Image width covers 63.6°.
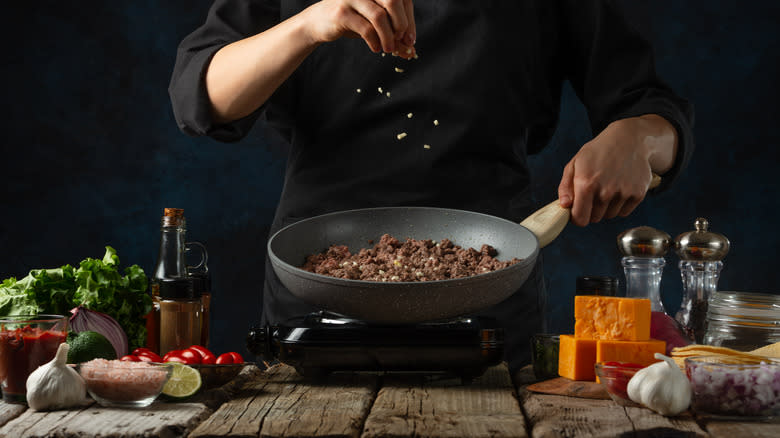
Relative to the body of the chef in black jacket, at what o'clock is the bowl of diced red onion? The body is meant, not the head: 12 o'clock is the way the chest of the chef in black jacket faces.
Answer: The bowl of diced red onion is roughly at 11 o'clock from the chef in black jacket.

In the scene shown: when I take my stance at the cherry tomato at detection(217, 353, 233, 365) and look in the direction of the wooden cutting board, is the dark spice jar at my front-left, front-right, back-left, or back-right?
front-left

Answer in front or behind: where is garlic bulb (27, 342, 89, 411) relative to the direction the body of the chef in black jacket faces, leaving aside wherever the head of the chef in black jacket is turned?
in front

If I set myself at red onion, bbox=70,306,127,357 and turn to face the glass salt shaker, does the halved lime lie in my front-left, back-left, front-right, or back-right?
front-right

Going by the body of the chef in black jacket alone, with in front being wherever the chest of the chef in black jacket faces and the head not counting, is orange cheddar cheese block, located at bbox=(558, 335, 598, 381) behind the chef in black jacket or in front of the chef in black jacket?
in front

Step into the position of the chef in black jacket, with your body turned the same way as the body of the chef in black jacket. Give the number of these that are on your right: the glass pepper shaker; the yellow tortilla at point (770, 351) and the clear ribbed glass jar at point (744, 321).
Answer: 0

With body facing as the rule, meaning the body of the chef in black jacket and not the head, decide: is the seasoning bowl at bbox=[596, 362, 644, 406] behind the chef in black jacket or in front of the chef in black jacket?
in front

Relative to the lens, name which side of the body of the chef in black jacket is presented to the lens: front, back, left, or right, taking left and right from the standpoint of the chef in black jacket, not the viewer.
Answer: front
